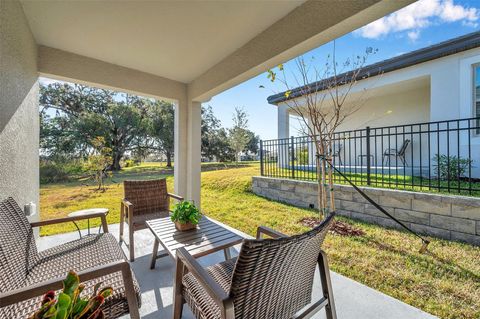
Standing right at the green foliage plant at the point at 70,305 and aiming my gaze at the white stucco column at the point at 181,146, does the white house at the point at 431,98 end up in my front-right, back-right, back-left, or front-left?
front-right

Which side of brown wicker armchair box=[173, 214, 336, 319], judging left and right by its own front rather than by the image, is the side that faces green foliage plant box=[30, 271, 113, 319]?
left

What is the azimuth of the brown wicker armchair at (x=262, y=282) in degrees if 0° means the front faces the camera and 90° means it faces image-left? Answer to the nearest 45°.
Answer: approximately 135°

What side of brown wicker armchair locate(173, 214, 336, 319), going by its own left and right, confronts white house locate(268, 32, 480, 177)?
right

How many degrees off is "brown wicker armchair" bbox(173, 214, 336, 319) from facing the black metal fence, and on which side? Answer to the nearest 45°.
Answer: approximately 90° to its right

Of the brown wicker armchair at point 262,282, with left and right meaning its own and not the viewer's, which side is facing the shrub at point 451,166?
right

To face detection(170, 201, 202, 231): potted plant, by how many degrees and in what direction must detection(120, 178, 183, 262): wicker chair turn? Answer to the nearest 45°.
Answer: approximately 45° to its right

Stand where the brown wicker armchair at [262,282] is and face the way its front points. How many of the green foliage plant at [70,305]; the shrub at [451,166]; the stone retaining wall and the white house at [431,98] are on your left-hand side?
1

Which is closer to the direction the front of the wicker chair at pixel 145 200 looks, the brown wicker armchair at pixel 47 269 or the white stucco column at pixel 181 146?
the brown wicker armchair

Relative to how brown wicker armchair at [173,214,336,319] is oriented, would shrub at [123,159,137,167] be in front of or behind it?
in front

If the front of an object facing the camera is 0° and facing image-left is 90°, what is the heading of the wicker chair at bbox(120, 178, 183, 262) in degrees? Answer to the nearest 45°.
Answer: approximately 315°

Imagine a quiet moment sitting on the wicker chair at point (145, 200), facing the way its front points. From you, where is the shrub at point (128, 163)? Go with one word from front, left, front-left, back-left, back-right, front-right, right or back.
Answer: back-left

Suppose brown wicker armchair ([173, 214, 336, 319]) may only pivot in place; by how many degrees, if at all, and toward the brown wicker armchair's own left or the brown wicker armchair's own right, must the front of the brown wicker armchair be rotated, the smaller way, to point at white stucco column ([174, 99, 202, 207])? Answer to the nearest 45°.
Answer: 0° — it already faces it

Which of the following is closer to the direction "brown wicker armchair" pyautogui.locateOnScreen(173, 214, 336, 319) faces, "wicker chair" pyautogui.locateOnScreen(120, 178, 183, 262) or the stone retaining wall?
the wicker chair

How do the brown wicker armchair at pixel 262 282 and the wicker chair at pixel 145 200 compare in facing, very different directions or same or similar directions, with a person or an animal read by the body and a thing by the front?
very different directions
